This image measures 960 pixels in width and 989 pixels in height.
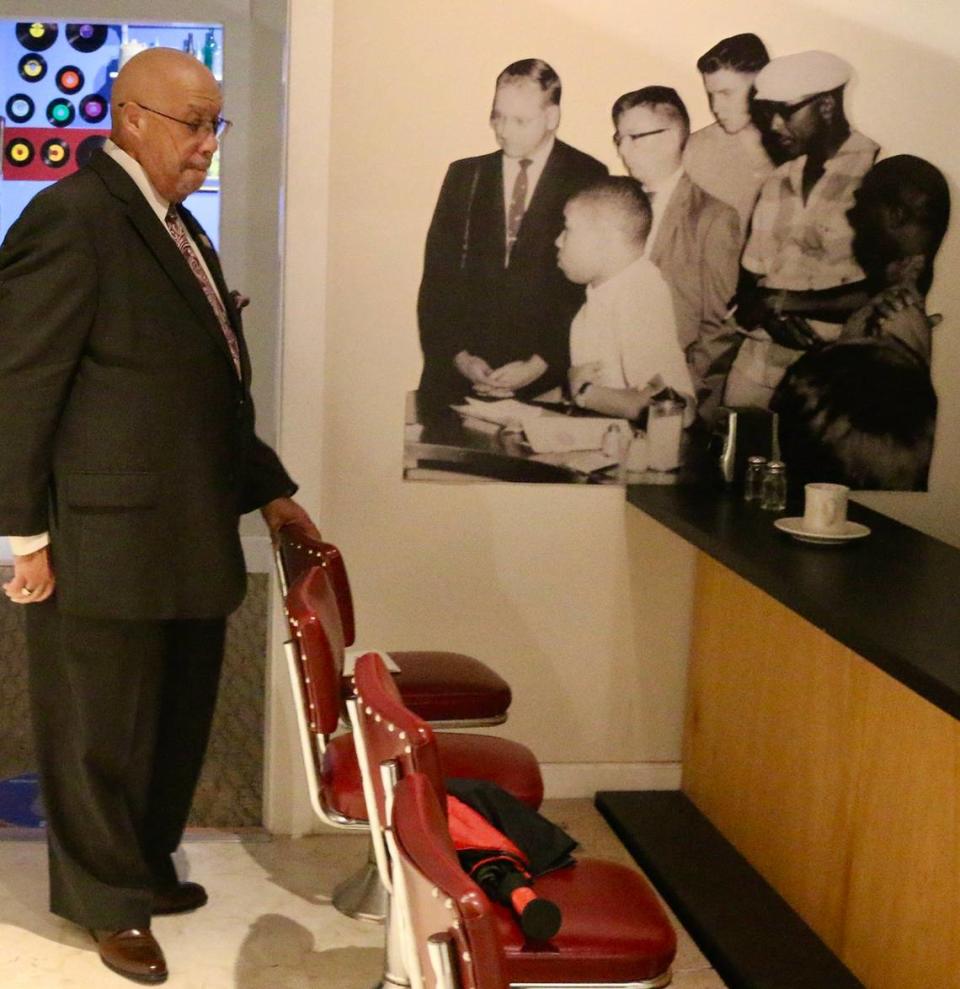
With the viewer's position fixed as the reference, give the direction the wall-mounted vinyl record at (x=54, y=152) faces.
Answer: facing the viewer

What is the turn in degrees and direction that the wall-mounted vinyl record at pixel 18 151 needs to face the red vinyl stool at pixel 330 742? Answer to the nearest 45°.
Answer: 0° — it already faces it

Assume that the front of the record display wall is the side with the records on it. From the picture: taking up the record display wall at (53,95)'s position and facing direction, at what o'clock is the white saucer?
The white saucer is roughly at 11 o'clock from the record display wall.

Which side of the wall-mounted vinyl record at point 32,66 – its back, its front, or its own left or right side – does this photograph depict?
front

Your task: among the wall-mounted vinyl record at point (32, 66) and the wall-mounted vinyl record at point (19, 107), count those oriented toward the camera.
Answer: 2

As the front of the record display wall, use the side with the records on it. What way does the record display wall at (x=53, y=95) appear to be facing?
toward the camera

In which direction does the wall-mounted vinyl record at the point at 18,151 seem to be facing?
toward the camera

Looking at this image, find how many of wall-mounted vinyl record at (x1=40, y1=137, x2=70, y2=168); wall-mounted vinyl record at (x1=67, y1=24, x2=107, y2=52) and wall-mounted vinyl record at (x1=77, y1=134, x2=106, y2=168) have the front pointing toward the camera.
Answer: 3

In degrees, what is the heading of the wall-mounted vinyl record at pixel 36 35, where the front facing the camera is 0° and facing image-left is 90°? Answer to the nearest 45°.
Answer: approximately 0°

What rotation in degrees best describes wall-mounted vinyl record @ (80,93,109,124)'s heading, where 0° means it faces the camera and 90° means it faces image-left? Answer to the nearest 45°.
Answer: approximately 0°
